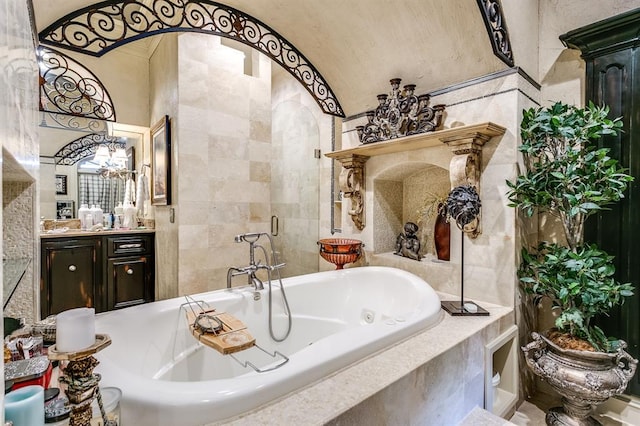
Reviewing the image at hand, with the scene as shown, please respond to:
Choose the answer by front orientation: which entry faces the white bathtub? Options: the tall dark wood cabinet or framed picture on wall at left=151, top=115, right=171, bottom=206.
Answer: the tall dark wood cabinet

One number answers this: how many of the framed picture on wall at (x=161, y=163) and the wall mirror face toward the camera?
1

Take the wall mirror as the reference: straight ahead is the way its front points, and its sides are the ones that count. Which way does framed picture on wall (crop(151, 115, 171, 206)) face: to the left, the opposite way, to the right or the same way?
to the right

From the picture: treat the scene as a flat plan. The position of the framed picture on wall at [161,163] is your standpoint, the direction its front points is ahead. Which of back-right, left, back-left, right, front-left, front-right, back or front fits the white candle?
left

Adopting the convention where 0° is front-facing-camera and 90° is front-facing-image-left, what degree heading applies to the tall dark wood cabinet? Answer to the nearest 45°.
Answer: approximately 45°

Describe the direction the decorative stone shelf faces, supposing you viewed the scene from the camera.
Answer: facing the viewer and to the left of the viewer

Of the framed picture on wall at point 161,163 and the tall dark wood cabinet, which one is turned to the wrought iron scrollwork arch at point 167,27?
the tall dark wood cabinet

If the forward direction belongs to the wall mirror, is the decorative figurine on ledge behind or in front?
in front

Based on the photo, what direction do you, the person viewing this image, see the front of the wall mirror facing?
facing the viewer
